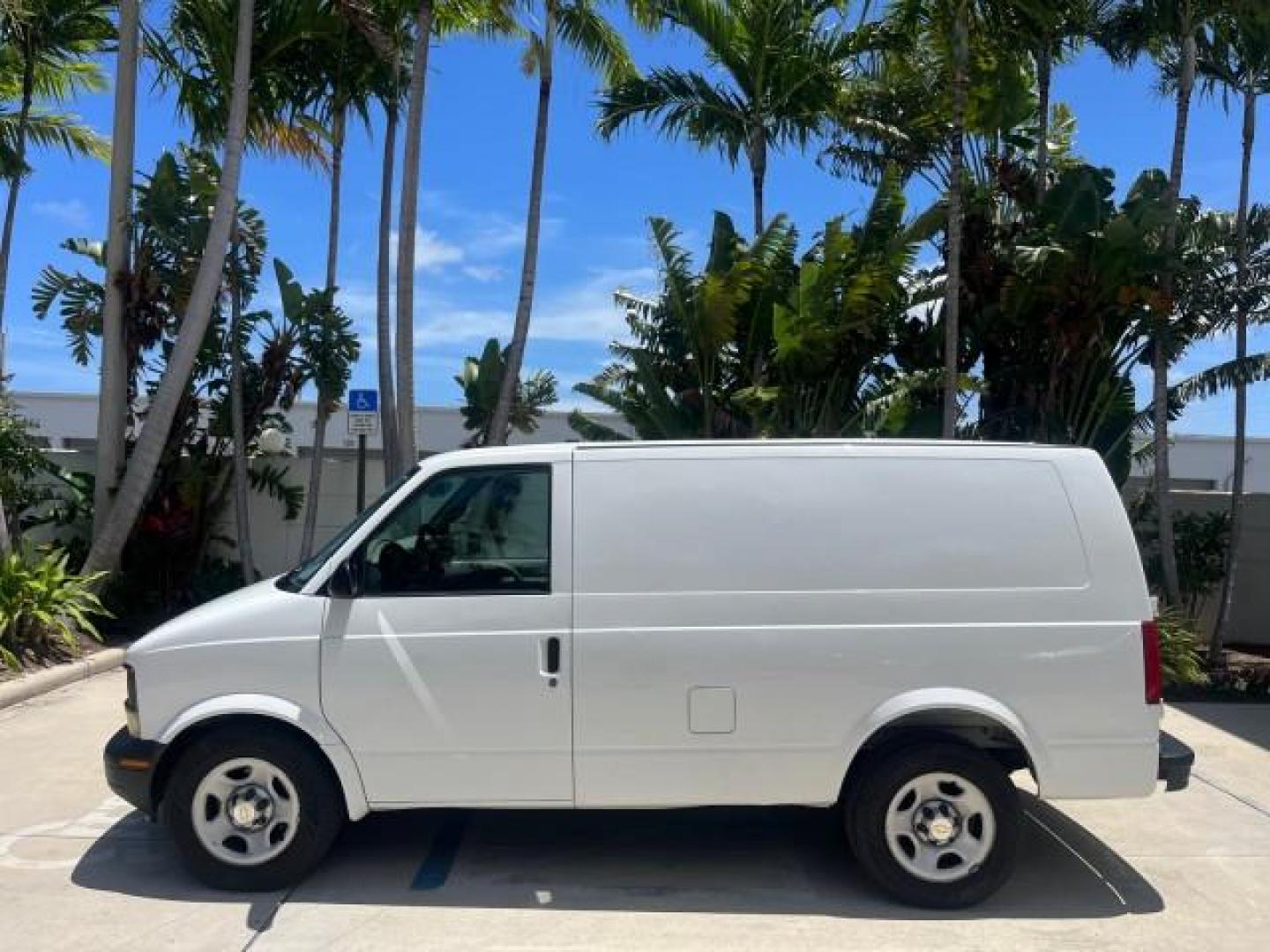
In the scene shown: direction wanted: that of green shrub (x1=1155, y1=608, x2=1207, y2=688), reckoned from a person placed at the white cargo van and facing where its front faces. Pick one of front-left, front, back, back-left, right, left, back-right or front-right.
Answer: back-right

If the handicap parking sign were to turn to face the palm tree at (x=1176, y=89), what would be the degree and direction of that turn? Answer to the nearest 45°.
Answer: approximately 45° to its left

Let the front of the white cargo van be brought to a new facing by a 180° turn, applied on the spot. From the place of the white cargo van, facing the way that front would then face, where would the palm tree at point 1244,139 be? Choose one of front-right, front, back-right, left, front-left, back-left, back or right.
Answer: front-left

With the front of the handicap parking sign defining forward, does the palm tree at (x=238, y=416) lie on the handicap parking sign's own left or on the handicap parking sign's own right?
on the handicap parking sign's own right

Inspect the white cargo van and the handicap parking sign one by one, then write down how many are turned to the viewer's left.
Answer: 1

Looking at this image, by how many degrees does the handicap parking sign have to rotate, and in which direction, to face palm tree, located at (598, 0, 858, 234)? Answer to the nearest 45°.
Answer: approximately 90° to its left

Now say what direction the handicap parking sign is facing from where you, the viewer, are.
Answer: facing the viewer

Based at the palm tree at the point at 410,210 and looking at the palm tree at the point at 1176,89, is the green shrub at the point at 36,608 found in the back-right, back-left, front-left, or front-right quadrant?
back-right

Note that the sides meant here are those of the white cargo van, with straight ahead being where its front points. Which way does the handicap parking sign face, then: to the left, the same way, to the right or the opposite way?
to the left

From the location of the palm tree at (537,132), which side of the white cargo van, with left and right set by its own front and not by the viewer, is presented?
right

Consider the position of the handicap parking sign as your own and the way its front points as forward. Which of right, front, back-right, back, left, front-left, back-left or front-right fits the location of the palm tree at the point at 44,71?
back-right

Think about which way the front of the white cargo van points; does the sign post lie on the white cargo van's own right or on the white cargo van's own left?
on the white cargo van's own right

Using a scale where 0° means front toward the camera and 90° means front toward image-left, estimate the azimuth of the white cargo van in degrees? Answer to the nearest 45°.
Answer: approximately 90°

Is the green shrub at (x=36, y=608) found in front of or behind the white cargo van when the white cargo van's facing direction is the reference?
in front
